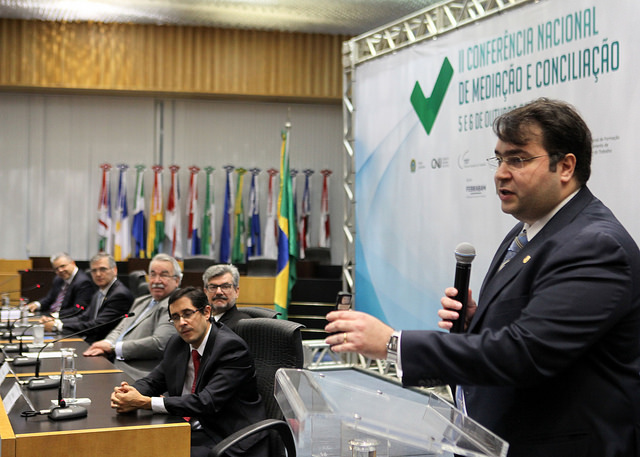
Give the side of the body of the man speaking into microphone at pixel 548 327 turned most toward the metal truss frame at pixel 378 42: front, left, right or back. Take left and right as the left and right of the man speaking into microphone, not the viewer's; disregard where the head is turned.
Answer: right

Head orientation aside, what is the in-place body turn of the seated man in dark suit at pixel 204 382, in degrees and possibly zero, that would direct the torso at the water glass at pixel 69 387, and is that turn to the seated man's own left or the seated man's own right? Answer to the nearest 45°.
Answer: approximately 45° to the seated man's own right

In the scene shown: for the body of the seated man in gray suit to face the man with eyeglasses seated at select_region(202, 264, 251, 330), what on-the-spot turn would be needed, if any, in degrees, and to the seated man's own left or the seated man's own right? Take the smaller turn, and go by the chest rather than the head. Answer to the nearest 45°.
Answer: approximately 90° to the seated man's own left

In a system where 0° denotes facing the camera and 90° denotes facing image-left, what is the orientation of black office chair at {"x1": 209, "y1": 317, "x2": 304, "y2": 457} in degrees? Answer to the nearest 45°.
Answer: approximately 45°
